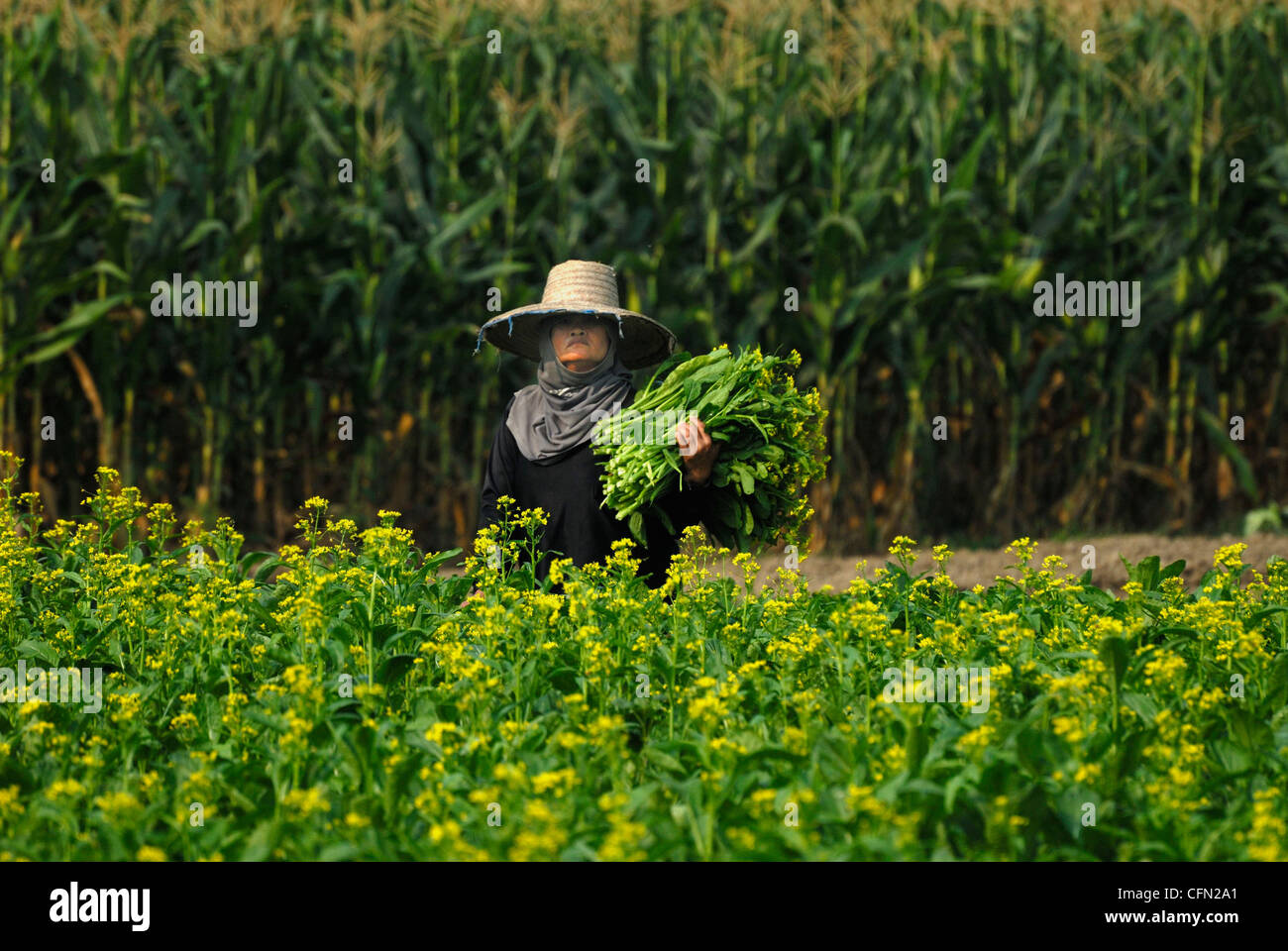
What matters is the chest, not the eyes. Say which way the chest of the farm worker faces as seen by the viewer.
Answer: toward the camera

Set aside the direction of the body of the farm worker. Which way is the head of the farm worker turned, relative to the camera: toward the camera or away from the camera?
toward the camera
